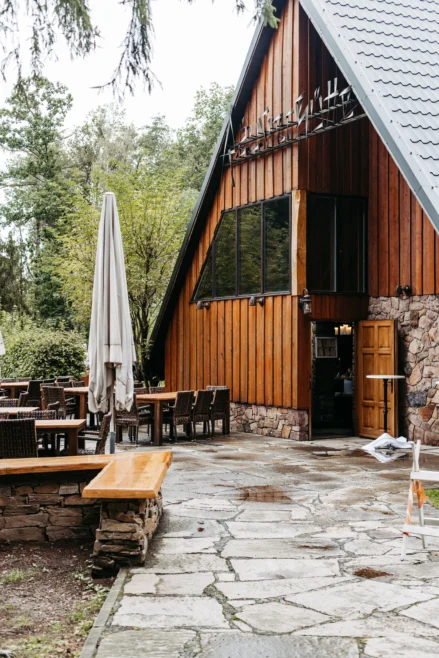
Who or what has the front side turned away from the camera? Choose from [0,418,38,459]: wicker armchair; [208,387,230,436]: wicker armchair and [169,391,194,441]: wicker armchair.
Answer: [0,418,38,459]: wicker armchair

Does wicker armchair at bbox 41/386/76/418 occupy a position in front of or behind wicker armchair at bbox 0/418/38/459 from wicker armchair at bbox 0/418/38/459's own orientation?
in front

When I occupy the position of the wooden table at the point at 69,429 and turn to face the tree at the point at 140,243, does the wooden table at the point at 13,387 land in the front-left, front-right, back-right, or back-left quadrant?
front-left

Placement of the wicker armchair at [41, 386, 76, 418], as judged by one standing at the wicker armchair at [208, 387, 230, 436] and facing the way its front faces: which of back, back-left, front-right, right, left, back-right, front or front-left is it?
front

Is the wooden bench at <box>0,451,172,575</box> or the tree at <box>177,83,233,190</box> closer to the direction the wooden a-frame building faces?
the wooden bench

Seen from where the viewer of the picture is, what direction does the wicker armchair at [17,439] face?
facing away from the viewer

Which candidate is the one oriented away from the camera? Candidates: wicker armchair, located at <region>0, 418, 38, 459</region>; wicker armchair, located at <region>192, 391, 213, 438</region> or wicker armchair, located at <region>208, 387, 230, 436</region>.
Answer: wicker armchair, located at <region>0, 418, 38, 459</region>

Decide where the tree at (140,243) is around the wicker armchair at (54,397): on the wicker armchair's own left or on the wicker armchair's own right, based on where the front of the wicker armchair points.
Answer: on the wicker armchair's own left

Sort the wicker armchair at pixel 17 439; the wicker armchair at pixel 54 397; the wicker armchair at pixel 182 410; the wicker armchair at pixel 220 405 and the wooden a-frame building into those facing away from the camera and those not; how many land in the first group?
1

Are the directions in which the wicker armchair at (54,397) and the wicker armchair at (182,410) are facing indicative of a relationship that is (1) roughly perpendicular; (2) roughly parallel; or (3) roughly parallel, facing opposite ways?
roughly perpendicular

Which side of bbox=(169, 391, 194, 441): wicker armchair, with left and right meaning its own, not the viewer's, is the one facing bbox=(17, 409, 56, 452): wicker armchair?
front
